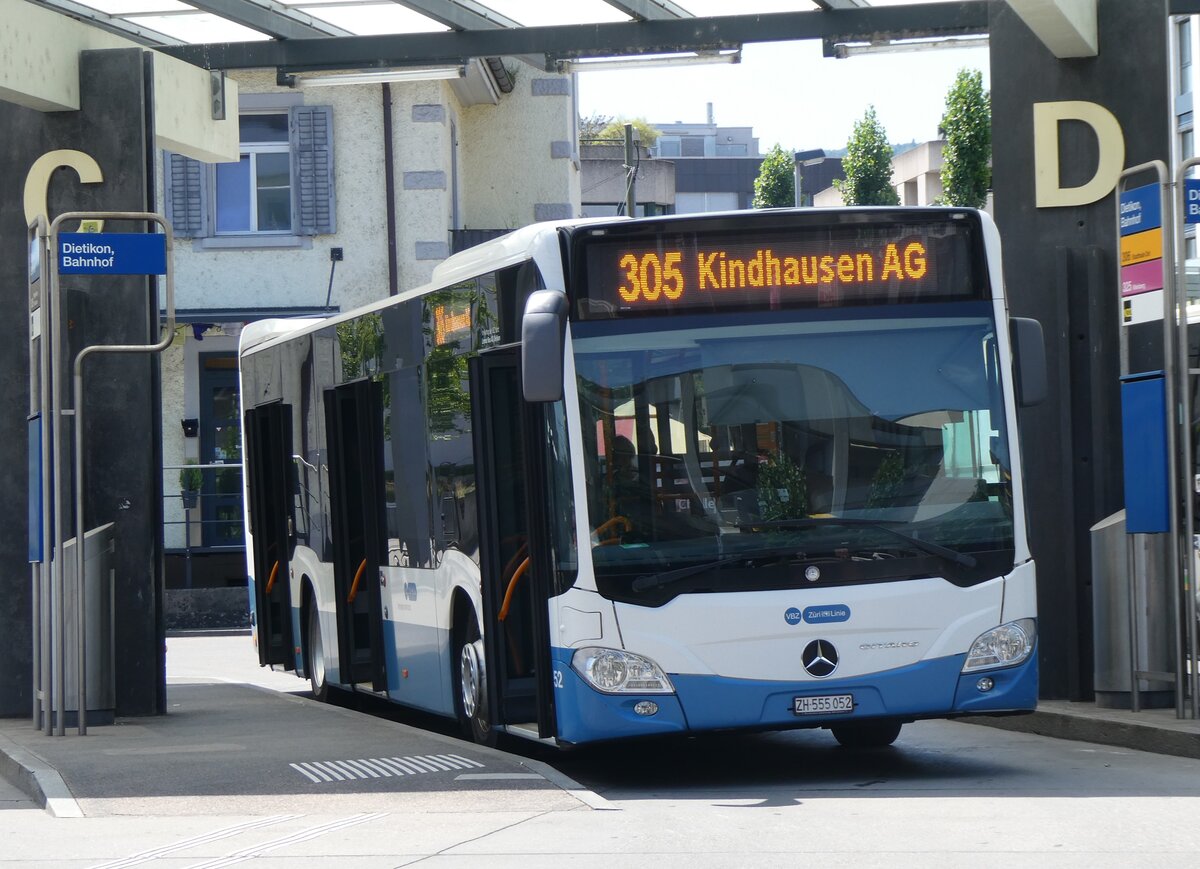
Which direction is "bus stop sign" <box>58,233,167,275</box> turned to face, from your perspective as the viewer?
facing the viewer

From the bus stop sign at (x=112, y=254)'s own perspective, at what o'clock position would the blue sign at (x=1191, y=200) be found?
The blue sign is roughly at 10 o'clock from the bus stop sign.

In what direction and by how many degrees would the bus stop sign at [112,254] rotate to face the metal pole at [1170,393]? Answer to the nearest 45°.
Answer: approximately 45° to its left

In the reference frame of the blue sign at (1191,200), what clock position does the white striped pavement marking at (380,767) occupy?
The white striped pavement marking is roughly at 2 o'clock from the blue sign.

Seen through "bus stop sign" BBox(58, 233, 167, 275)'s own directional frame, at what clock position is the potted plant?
The potted plant is roughly at 6 o'clock from the bus stop sign.

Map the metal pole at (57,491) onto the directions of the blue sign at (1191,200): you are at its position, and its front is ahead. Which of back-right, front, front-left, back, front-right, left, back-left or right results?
right

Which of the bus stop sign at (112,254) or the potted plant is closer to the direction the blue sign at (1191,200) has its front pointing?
the bus stop sign

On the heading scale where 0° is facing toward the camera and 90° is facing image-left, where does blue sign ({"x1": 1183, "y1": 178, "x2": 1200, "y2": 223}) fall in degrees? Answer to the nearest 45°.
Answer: approximately 0°

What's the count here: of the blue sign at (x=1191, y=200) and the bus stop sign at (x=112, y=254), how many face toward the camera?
2
